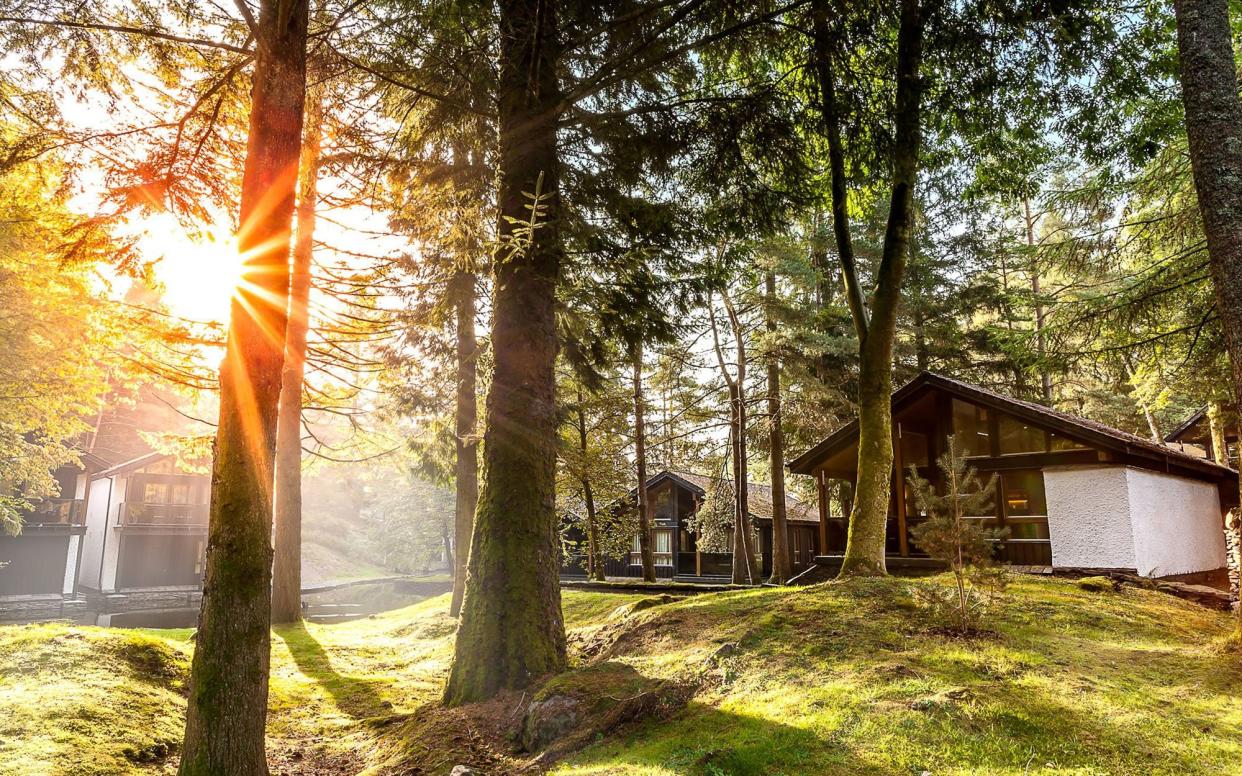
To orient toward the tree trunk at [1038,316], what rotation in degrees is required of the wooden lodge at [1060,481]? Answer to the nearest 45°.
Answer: approximately 135° to its right

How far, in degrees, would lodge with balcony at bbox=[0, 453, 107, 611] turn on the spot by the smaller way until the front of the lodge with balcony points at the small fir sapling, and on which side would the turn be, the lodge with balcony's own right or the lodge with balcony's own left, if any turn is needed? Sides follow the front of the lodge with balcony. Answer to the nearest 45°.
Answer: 0° — it already faces it

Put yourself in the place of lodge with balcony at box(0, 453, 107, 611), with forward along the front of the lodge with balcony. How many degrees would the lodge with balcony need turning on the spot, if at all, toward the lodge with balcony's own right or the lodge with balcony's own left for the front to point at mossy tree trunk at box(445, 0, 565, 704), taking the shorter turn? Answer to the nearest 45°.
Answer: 0° — it already faces it

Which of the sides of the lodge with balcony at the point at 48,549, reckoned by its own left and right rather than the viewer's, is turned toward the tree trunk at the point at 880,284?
front

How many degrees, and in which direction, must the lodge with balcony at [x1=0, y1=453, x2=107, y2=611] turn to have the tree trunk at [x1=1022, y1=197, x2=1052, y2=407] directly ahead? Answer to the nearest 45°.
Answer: approximately 45° to its left

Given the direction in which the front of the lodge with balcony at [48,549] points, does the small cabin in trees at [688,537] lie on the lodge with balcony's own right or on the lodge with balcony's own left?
on the lodge with balcony's own left

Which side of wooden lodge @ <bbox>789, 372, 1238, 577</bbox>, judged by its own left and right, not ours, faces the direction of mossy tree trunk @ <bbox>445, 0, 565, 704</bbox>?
front

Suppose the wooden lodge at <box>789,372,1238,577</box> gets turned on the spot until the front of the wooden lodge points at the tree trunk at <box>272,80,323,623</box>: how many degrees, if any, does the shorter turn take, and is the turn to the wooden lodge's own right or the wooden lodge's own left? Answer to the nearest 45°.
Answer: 0° — it already faces it

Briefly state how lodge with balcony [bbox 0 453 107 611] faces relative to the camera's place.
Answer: facing the viewer

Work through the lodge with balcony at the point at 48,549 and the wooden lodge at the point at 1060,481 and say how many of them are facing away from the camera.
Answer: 0
